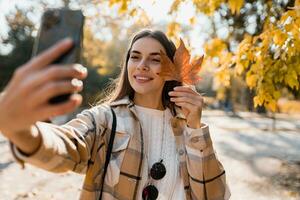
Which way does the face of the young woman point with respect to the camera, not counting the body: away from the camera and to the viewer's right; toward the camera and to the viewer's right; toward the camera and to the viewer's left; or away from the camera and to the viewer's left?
toward the camera and to the viewer's left

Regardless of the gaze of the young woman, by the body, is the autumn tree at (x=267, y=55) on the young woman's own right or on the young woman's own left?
on the young woman's own left

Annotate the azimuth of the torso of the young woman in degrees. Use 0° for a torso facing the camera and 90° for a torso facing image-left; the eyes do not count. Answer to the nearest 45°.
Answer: approximately 0°
